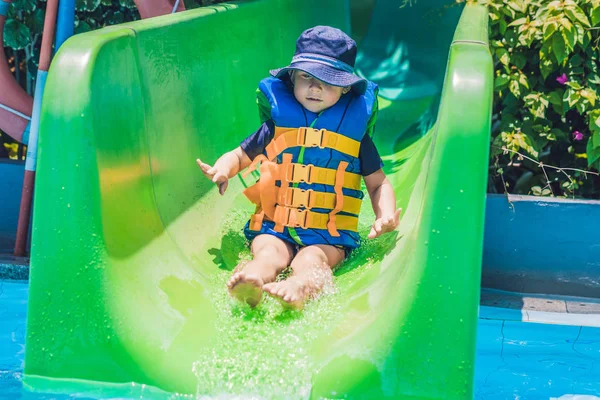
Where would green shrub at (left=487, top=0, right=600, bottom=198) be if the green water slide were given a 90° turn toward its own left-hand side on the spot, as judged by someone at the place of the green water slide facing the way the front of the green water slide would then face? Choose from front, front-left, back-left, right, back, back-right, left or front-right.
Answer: front-left

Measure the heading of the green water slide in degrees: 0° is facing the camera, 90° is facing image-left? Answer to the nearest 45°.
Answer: approximately 0°
